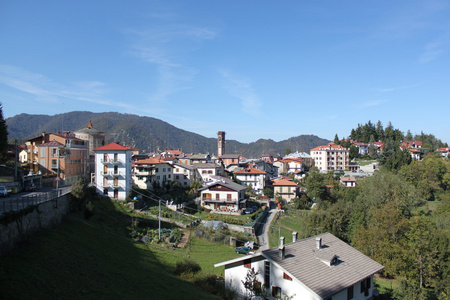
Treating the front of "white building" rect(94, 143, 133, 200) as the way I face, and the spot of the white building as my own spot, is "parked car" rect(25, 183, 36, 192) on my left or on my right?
on my right

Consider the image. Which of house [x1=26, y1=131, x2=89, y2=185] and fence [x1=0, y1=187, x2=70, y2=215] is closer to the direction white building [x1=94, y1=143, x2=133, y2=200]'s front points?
the fence

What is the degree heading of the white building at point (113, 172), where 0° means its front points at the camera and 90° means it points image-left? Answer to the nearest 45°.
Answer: approximately 0°

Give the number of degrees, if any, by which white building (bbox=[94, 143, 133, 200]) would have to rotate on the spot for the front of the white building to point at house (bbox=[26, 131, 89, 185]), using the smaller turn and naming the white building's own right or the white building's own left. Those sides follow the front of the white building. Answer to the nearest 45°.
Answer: approximately 135° to the white building's own right
